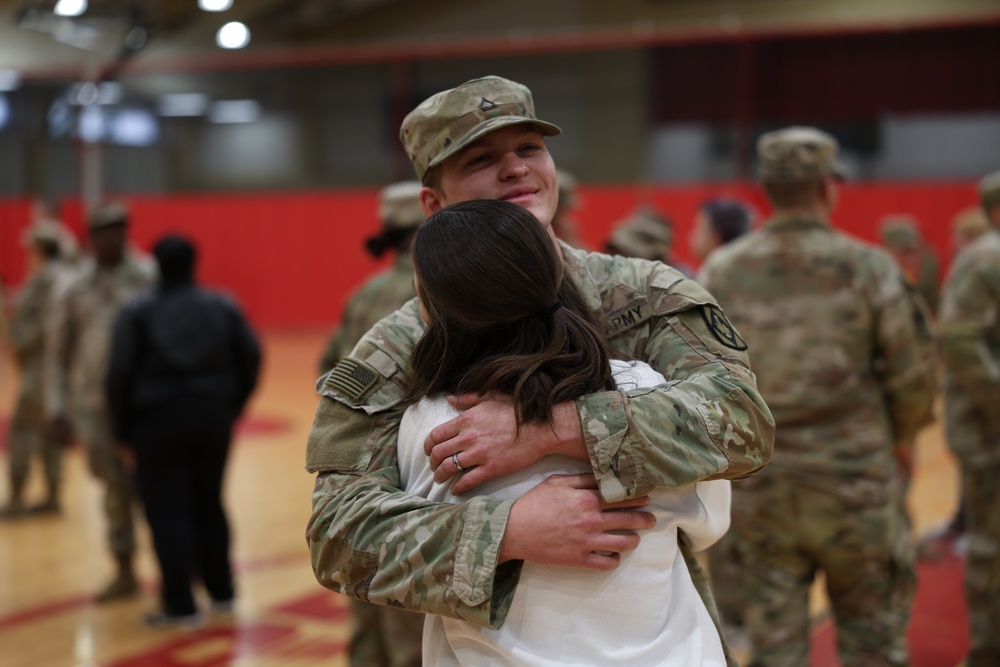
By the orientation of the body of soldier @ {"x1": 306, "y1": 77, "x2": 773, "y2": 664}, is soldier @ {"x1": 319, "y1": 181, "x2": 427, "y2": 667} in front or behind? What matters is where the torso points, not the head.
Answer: behind

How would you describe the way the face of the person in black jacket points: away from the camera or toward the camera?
away from the camera

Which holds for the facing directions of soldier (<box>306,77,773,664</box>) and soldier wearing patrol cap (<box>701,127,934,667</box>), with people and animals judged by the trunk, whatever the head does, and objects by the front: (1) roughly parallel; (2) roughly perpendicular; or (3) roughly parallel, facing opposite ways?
roughly parallel, facing opposite ways

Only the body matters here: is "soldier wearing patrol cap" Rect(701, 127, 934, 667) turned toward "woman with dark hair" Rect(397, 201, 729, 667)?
no

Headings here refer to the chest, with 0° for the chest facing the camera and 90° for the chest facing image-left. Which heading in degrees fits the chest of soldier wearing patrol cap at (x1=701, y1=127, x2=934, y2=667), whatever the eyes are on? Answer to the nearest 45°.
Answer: approximately 180°

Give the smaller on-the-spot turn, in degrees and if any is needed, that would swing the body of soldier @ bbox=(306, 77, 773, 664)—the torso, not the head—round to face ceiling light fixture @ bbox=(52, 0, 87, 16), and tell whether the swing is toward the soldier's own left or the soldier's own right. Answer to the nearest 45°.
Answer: approximately 135° to the soldier's own right

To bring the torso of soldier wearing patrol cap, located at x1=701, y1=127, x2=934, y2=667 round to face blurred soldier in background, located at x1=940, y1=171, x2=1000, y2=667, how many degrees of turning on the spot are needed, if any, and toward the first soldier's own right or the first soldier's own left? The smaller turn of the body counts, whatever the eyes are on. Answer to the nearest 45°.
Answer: approximately 45° to the first soldier's own right

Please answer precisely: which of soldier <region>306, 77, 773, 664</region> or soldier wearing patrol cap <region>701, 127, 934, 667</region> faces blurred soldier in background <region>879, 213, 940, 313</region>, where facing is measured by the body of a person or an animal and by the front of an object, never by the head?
the soldier wearing patrol cap

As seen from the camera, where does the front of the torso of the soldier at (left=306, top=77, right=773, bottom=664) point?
toward the camera

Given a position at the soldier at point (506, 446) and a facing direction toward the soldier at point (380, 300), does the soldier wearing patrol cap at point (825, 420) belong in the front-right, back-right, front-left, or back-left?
front-right

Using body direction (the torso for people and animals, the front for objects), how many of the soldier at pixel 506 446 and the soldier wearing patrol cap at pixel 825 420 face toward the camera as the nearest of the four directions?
1

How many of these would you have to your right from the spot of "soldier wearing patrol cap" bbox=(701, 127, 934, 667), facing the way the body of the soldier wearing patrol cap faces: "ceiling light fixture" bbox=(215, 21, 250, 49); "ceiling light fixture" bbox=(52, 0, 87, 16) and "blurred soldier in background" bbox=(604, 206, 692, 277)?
0

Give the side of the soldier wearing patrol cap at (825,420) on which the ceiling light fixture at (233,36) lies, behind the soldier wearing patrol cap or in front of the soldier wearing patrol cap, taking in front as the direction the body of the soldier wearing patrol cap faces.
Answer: in front

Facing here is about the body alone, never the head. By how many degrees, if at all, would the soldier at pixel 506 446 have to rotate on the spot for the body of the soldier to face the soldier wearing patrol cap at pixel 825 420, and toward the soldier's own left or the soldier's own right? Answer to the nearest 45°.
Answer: approximately 135° to the soldier's own left

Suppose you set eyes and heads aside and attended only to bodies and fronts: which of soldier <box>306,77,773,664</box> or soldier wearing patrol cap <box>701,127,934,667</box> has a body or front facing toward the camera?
the soldier
